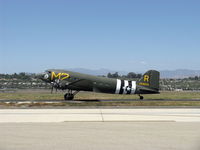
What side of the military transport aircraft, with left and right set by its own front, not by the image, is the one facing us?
left
